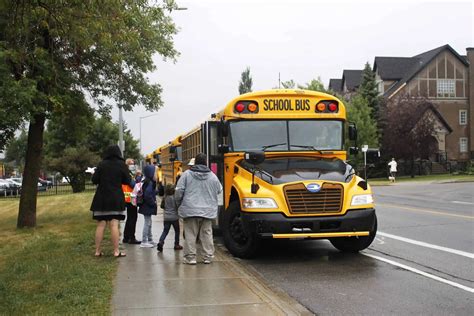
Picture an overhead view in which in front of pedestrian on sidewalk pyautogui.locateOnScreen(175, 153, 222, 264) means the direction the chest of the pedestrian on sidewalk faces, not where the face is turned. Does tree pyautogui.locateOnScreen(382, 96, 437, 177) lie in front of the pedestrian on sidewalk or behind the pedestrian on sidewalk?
in front

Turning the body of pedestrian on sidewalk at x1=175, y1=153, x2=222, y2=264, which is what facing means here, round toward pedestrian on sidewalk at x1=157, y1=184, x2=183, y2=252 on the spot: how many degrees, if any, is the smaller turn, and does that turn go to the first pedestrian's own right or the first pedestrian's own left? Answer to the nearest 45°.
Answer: approximately 45° to the first pedestrian's own left

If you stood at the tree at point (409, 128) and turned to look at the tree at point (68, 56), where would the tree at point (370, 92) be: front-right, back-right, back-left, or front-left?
back-right

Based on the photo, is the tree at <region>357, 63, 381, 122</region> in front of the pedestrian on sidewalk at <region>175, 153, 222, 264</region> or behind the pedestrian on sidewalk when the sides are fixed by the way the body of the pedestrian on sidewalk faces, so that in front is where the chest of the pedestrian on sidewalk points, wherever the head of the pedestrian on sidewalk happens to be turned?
in front

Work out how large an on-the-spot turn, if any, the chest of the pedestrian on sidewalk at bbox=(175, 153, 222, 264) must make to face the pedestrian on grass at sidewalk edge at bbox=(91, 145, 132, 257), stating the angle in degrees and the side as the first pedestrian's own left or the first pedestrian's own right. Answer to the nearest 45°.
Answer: approximately 90° to the first pedestrian's own left

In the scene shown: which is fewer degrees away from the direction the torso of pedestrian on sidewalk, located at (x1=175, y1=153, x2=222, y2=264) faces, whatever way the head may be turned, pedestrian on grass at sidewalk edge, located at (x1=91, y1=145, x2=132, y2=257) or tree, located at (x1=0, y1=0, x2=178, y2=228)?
the tree

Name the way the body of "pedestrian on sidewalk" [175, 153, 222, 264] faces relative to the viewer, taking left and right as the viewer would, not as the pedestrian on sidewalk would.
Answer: facing away from the viewer
